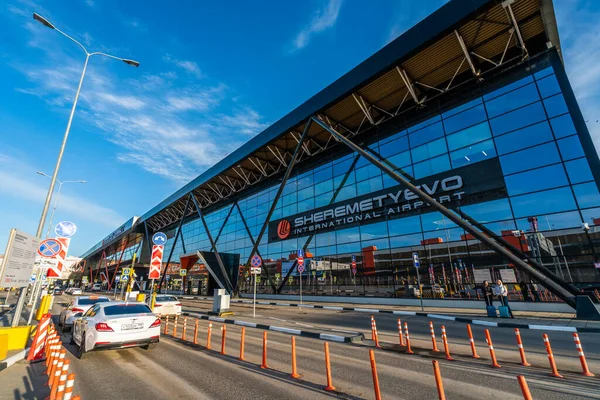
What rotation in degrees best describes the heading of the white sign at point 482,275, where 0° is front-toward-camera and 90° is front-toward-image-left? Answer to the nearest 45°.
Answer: approximately 0°

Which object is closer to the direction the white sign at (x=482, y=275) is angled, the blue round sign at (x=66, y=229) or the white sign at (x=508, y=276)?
the blue round sign

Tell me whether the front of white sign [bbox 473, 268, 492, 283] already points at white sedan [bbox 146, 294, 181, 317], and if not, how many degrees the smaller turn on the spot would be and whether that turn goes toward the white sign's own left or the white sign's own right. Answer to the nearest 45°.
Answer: approximately 45° to the white sign's own right

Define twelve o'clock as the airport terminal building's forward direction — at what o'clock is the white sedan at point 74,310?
The white sedan is roughly at 1 o'clock from the airport terminal building.

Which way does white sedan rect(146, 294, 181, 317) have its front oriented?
away from the camera

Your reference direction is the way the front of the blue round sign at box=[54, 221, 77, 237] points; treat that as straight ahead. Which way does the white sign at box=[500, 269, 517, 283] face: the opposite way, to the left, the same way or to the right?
to the right
